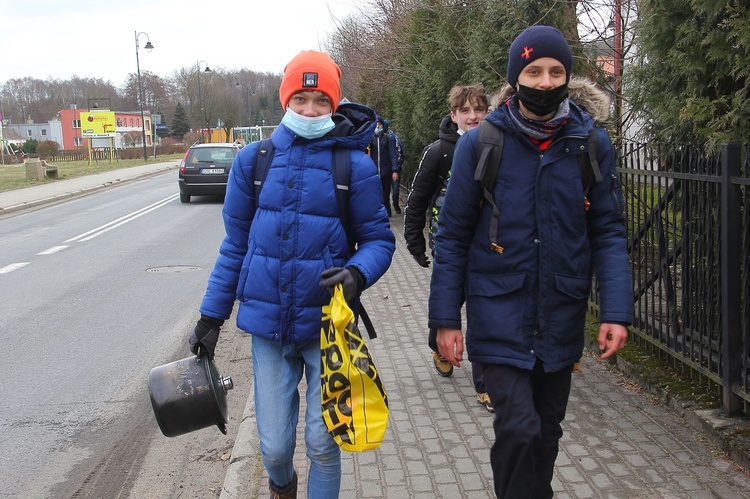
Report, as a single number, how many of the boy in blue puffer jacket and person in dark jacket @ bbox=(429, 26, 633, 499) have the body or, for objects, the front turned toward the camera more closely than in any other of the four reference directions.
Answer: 2

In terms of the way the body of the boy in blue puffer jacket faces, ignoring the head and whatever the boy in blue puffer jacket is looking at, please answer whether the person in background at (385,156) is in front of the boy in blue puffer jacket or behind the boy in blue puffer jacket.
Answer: behind

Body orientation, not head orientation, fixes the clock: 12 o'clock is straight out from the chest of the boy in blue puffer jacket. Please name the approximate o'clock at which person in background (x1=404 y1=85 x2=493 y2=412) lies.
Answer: The person in background is roughly at 7 o'clock from the boy in blue puffer jacket.

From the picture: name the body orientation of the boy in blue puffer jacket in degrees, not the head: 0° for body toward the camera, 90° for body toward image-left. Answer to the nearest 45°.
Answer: approximately 0°

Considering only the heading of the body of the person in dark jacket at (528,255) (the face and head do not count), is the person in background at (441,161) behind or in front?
behind

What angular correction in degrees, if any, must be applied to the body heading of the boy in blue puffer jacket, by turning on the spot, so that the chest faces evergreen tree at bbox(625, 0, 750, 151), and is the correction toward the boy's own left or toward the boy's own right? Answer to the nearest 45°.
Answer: approximately 135° to the boy's own left

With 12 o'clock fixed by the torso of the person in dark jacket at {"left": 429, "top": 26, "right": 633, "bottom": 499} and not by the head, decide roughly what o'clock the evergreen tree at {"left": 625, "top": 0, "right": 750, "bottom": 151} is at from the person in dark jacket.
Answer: The evergreen tree is roughly at 7 o'clock from the person in dark jacket.

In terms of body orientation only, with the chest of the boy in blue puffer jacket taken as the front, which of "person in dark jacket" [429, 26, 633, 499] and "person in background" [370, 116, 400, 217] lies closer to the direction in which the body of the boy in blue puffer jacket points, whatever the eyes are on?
the person in dark jacket
